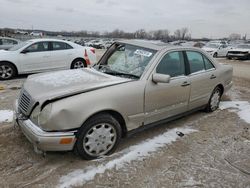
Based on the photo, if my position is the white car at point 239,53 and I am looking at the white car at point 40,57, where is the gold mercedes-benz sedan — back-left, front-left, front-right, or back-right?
front-left

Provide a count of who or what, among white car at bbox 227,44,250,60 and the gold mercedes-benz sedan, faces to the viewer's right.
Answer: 0

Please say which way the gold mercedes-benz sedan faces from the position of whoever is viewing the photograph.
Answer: facing the viewer and to the left of the viewer

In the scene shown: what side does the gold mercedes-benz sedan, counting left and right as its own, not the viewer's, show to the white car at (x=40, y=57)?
right

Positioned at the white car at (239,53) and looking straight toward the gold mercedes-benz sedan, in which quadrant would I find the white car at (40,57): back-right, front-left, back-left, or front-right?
front-right

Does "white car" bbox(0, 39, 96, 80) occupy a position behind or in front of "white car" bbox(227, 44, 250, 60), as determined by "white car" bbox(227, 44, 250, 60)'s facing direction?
in front

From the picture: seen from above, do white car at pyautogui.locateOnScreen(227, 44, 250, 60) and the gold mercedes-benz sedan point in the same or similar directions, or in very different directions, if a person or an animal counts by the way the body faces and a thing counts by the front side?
same or similar directions

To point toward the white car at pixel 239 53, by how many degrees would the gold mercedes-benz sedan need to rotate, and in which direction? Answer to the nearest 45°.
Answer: approximately 180°
